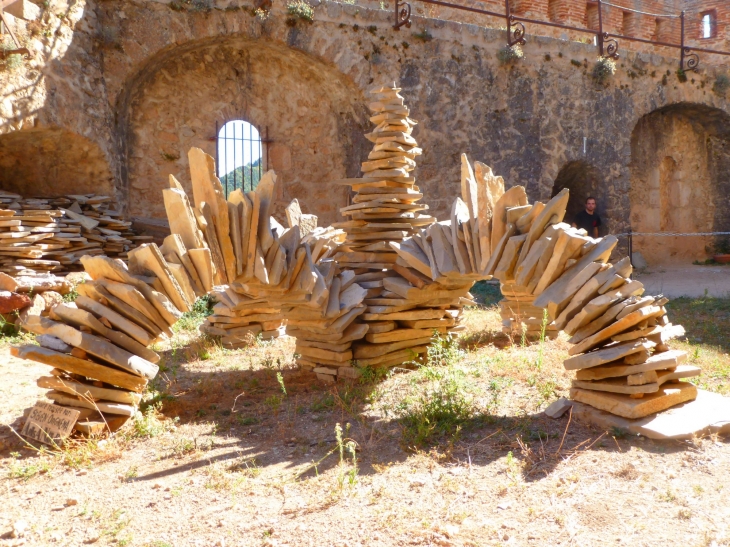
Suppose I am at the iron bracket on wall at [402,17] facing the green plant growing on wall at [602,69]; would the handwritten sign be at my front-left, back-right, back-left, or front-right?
back-right

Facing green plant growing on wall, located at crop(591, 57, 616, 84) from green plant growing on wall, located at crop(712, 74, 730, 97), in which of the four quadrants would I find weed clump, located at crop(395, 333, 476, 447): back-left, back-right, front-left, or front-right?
front-left

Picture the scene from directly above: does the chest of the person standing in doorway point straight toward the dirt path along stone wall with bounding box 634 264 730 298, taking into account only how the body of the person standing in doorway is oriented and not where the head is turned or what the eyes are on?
no

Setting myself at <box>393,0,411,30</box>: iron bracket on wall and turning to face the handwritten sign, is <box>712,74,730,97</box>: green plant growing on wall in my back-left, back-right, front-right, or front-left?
back-left

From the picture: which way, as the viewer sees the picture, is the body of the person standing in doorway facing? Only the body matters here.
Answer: toward the camera

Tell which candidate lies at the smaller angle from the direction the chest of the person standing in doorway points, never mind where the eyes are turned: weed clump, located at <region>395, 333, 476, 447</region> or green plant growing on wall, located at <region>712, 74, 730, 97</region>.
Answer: the weed clump

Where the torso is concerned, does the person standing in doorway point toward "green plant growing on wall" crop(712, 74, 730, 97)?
no

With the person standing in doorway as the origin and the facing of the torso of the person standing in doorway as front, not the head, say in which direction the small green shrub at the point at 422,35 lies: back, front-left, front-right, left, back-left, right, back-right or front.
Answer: front-right

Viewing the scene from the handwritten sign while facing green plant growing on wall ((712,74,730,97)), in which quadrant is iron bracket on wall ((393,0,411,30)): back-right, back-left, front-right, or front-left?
front-left

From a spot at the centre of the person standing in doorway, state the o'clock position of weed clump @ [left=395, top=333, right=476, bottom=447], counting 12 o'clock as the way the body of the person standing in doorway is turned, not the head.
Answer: The weed clump is roughly at 12 o'clock from the person standing in doorway.

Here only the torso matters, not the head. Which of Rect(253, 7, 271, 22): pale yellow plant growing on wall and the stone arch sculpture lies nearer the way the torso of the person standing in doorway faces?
the stone arch sculpture
